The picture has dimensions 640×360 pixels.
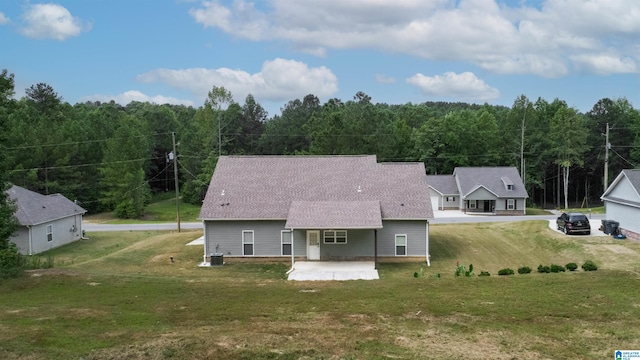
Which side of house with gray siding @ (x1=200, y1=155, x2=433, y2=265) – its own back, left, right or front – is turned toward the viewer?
back

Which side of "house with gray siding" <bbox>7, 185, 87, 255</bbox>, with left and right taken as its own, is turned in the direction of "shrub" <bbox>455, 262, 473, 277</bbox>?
right

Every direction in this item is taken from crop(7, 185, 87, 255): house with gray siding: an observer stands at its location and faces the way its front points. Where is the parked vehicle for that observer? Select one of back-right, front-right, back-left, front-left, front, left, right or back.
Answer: right

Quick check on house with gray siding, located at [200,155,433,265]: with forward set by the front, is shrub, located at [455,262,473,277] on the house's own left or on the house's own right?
on the house's own right

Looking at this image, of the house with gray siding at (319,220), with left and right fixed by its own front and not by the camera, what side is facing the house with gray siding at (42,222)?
left

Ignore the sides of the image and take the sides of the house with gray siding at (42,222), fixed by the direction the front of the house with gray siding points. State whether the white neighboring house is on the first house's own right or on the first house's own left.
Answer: on the first house's own right

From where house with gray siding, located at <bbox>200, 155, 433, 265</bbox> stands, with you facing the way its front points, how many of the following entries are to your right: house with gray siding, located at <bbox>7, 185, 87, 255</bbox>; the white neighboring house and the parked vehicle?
2

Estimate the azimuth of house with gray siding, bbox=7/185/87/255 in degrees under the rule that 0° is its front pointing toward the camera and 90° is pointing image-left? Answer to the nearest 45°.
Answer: approximately 225°

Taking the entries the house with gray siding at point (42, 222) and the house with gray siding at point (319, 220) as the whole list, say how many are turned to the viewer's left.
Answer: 0

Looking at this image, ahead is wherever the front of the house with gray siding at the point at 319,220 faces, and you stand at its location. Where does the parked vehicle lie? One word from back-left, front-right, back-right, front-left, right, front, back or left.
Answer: right

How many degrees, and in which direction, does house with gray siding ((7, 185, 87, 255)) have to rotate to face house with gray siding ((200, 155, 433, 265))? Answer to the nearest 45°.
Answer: approximately 90° to its right
